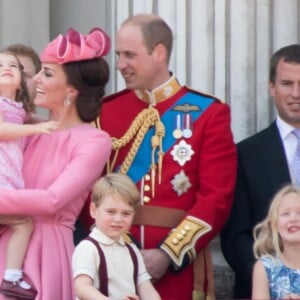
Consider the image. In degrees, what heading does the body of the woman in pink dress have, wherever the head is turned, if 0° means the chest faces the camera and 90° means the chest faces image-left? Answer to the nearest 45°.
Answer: approximately 45°

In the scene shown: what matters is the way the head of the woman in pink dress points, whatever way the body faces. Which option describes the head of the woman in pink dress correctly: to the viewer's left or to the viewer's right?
to the viewer's left

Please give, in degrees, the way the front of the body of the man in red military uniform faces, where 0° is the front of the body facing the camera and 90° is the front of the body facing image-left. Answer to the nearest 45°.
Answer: approximately 45°

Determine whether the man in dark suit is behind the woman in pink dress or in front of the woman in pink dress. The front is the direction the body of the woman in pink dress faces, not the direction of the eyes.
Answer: behind
